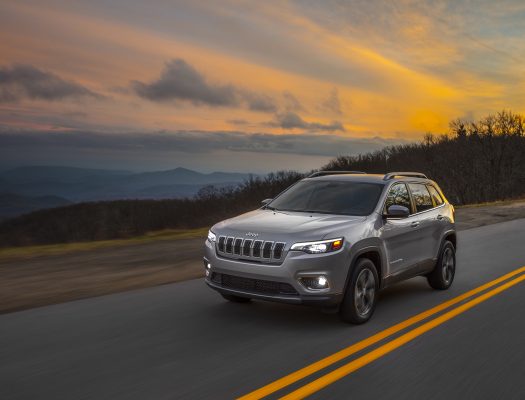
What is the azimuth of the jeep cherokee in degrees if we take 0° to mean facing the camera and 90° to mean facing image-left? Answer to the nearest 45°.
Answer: approximately 45°
